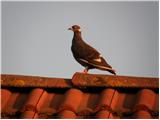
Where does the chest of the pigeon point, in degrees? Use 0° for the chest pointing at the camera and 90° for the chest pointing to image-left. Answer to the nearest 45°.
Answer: approximately 90°
